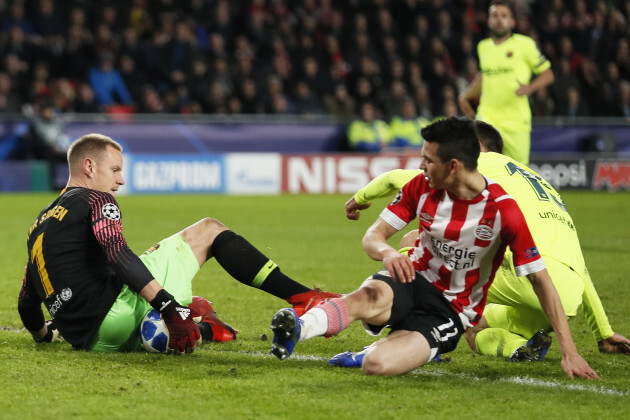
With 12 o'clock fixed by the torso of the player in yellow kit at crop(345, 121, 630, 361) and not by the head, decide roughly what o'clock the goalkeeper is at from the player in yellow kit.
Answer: The goalkeeper is roughly at 10 o'clock from the player in yellow kit.

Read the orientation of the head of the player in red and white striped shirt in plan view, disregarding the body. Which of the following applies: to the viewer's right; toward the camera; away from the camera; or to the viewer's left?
to the viewer's left

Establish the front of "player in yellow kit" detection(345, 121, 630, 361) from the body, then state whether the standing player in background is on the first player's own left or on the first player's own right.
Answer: on the first player's own right

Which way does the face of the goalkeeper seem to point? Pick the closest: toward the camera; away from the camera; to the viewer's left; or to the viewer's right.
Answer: to the viewer's right

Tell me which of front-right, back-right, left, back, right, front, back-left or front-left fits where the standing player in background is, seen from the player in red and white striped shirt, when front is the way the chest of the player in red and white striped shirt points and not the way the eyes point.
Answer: back-right

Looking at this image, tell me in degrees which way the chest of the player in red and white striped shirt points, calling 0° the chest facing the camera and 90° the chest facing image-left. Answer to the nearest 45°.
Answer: approximately 45°

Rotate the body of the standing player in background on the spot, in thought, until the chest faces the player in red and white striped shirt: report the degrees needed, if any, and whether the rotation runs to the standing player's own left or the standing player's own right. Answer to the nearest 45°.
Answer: approximately 45° to the standing player's own left
